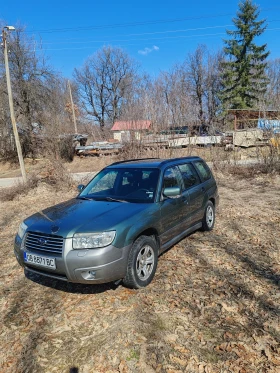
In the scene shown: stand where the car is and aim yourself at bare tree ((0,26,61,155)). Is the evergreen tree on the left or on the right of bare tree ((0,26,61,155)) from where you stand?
right

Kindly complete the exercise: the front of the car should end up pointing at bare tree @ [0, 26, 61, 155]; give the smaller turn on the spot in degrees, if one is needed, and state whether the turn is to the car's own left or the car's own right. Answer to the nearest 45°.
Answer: approximately 135° to the car's own right

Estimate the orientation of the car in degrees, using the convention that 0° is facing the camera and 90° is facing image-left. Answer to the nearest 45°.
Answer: approximately 45°

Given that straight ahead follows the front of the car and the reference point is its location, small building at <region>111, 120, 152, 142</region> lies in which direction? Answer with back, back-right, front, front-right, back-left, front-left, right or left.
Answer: back-right

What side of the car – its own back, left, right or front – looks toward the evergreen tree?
back
